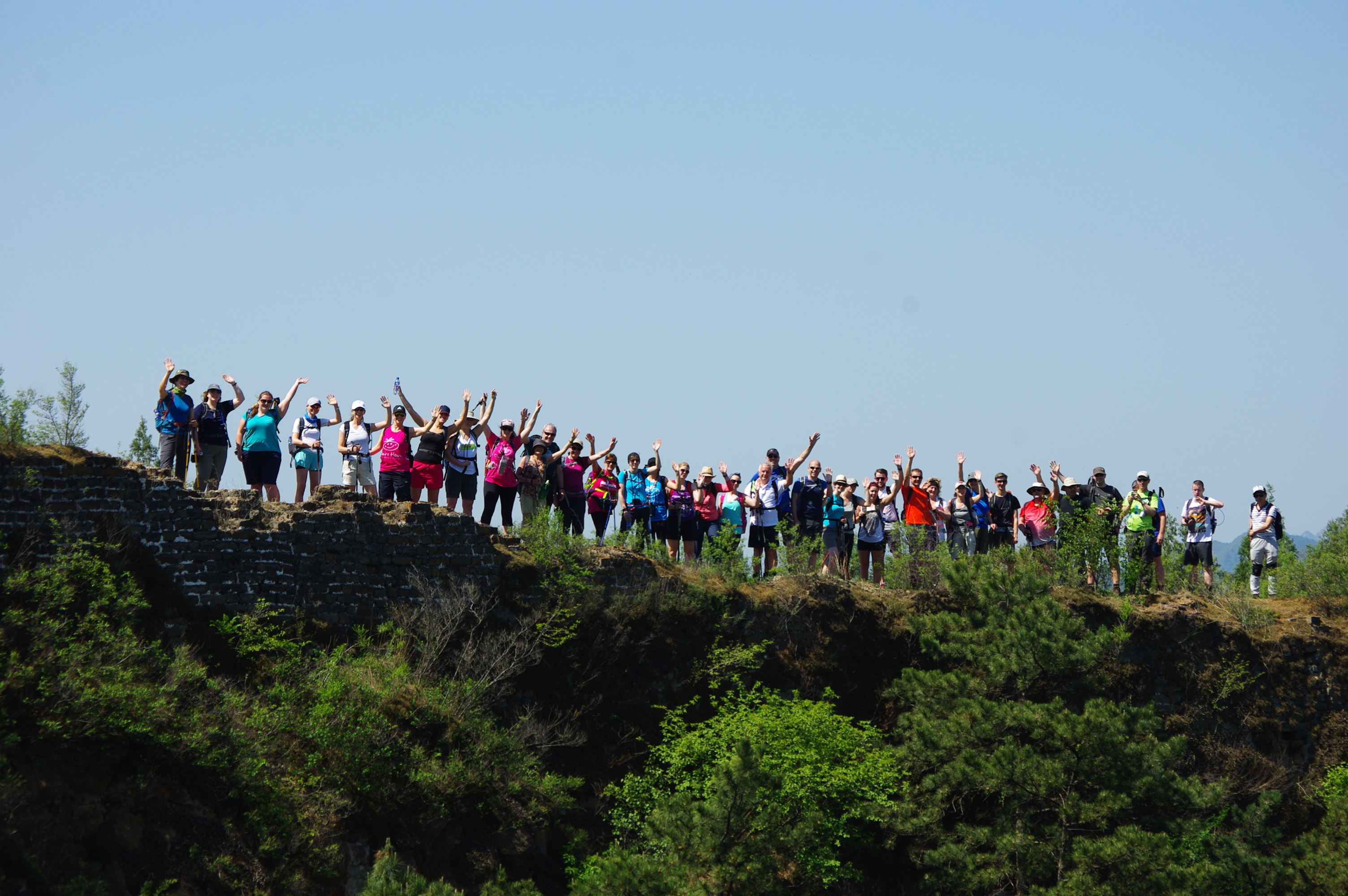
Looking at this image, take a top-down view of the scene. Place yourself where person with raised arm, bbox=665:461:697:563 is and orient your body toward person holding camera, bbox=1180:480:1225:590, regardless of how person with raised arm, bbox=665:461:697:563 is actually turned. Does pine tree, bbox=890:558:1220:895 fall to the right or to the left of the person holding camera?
right

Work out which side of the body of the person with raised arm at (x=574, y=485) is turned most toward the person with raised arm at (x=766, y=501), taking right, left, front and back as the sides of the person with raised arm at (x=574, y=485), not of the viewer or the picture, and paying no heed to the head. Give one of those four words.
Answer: left

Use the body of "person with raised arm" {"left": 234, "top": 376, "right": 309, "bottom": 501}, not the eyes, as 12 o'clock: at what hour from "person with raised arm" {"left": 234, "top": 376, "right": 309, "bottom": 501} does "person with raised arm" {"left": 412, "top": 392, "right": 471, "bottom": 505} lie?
"person with raised arm" {"left": 412, "top": 392, "right": 471, "bottom": 505} is roughly at 9 o'clock from "person with raised arm" {"left": 234, "top": 376, "right": 309, "bottom": 501}.

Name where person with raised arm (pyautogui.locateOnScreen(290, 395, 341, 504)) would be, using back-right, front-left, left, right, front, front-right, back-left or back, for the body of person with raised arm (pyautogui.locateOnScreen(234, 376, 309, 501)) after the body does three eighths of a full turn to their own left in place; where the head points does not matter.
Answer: front

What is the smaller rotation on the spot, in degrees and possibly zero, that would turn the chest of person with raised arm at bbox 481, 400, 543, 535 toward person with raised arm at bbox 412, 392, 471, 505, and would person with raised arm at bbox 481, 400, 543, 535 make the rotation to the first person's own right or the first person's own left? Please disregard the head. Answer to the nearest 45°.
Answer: approximately 45° to the first person's own right

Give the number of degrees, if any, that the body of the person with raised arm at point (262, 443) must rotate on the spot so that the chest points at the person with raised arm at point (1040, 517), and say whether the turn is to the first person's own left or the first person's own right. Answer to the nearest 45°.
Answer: approximately 90° to the first person's own left

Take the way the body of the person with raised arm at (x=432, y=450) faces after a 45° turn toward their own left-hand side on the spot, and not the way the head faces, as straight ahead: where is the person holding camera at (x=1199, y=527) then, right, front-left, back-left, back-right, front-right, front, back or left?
front-left
